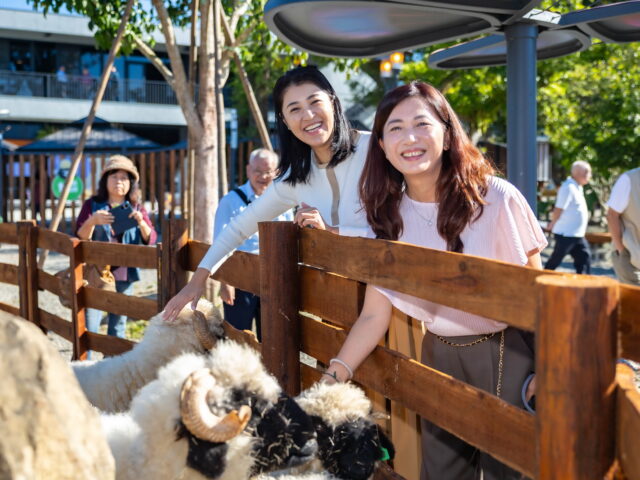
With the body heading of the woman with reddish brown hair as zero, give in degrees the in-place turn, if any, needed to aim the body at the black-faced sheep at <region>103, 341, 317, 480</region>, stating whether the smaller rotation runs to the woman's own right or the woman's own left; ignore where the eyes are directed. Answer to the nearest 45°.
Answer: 0° — they already face it

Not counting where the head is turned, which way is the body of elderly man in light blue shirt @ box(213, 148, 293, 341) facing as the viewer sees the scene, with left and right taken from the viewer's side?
facing the viewer and to the right of the viewer

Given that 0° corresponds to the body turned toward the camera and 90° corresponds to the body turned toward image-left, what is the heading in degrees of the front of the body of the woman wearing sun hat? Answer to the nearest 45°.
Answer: approximately 0°

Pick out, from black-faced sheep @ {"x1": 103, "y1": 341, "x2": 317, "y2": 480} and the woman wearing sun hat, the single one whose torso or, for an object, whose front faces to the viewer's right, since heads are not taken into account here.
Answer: the black-faced sheep

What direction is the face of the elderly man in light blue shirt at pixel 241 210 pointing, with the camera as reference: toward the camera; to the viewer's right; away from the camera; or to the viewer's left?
toward the camera

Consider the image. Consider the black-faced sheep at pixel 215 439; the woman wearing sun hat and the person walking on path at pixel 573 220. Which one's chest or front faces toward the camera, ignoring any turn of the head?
the woman wearing sun hat

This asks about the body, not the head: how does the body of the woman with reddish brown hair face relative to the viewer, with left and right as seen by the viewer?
facing the viewer and to the left of the viewer

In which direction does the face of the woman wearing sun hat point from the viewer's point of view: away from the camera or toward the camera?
toward the camera

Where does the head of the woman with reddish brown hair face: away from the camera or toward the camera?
toward the camera

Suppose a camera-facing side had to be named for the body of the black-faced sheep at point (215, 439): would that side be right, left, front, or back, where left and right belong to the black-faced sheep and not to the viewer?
right

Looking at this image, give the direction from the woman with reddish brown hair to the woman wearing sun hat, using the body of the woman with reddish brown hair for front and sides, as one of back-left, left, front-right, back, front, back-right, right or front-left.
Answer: right

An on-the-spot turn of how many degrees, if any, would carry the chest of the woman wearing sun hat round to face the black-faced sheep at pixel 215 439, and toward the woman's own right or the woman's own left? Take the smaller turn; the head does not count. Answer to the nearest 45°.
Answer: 0° — they already face it

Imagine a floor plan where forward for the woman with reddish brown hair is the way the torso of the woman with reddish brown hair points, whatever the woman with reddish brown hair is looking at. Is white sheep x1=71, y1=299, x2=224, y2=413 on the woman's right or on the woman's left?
on the woman's right
